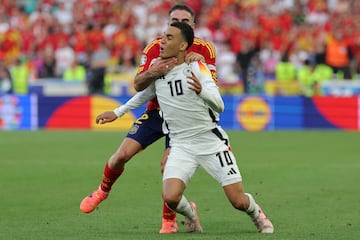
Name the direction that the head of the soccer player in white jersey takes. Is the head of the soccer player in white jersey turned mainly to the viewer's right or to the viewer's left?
to the viewer's left

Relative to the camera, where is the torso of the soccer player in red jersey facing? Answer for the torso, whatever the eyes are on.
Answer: toward the camera

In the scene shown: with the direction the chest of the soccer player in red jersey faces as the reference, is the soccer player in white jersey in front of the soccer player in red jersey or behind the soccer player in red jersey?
in front
